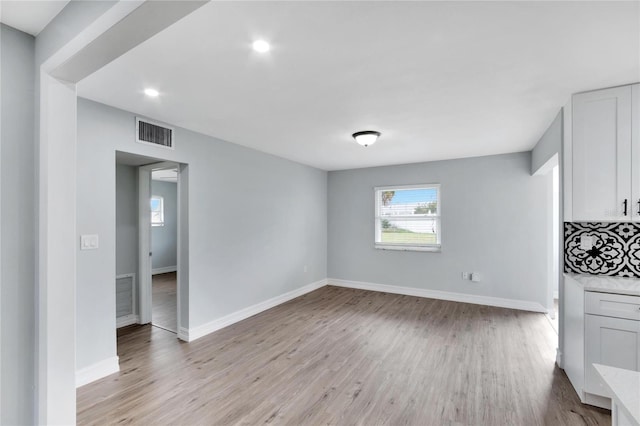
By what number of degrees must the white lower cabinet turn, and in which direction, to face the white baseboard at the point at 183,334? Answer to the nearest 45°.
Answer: approximately 45° to its right

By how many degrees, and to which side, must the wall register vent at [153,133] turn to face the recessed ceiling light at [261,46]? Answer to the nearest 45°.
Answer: approximately 45° to its right

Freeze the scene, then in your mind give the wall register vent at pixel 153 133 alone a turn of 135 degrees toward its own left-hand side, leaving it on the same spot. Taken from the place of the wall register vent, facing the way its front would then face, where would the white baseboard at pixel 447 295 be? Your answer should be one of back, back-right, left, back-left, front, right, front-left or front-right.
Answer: right

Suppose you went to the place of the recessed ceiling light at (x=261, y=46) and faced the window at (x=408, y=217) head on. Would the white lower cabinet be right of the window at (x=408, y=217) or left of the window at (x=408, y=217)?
right

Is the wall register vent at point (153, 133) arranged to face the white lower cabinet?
yes

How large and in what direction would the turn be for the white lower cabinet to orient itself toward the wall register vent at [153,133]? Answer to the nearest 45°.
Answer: approximately 45° to its right

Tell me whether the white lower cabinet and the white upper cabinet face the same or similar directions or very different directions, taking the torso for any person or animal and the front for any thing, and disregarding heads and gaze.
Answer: same or similar directions
